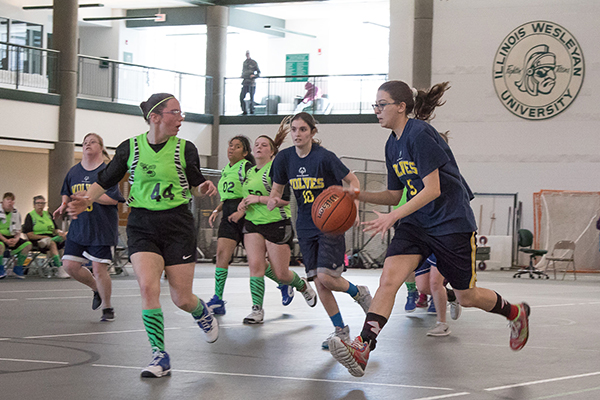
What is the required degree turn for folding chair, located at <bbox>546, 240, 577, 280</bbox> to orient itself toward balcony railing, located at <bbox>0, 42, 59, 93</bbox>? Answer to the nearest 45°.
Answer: approximately 45° to its right

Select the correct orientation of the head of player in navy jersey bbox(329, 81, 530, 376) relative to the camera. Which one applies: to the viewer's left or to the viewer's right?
to the viewer's left

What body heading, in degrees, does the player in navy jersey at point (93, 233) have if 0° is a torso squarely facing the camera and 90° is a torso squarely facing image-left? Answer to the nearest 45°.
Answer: approximately 45°

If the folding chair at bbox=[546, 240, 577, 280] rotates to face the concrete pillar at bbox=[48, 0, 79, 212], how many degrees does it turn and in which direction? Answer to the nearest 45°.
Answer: approximately 45° to its right

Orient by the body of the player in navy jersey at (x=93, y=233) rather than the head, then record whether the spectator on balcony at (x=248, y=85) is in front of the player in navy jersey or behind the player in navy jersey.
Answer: behind

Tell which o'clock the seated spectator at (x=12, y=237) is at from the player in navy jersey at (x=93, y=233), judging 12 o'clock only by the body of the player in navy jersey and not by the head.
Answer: The seated spectator is roughly at 4 o'clock from the player in navy jersey.

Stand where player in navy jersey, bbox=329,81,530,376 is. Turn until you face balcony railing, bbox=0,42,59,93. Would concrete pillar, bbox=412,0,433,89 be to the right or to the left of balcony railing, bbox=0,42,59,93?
right

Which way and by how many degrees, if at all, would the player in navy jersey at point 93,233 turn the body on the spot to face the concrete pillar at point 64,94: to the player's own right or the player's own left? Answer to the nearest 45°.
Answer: approximately 135° to the player's own right

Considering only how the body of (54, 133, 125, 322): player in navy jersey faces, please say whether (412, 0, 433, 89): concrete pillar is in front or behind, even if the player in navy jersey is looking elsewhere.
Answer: behind

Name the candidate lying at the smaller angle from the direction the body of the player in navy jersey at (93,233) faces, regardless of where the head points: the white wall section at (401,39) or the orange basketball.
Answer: the orange basketball
